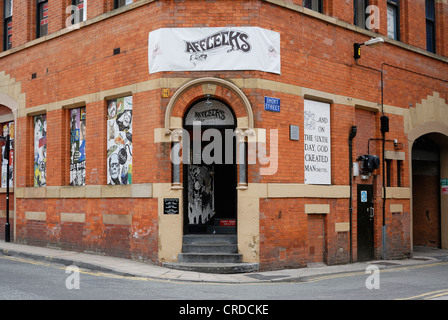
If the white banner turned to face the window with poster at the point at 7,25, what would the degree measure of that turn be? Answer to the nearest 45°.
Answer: approximately 135° to its right

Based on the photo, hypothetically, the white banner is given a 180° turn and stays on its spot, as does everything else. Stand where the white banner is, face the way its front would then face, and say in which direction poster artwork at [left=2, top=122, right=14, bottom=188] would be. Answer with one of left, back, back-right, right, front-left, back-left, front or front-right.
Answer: front-left

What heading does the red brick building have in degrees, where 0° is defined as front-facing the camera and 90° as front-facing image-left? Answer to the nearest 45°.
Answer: approximately 0°

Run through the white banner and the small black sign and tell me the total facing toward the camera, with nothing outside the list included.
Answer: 2
